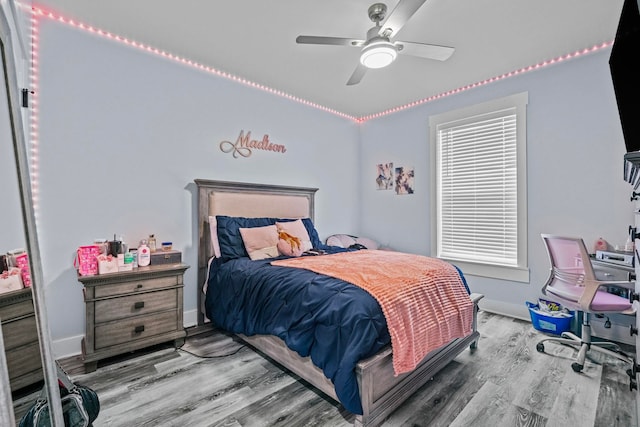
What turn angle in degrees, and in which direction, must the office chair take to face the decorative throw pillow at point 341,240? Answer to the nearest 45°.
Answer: approximately 135° to its left

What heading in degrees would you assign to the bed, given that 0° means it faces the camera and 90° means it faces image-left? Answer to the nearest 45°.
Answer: approximately 315°

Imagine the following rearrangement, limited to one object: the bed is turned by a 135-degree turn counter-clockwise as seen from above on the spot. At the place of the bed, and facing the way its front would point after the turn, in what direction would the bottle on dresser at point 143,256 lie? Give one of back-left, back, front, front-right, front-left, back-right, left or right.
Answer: left

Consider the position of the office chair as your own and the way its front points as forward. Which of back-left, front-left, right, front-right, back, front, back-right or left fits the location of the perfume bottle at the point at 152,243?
back

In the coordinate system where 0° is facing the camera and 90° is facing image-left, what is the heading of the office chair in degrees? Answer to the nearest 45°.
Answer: approximately 225°

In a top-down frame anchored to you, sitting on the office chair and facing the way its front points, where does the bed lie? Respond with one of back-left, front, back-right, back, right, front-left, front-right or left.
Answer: back

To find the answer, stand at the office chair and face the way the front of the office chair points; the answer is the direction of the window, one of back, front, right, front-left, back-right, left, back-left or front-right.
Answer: left

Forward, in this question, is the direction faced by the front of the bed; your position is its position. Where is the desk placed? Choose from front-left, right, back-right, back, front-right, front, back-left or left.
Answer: front-left
